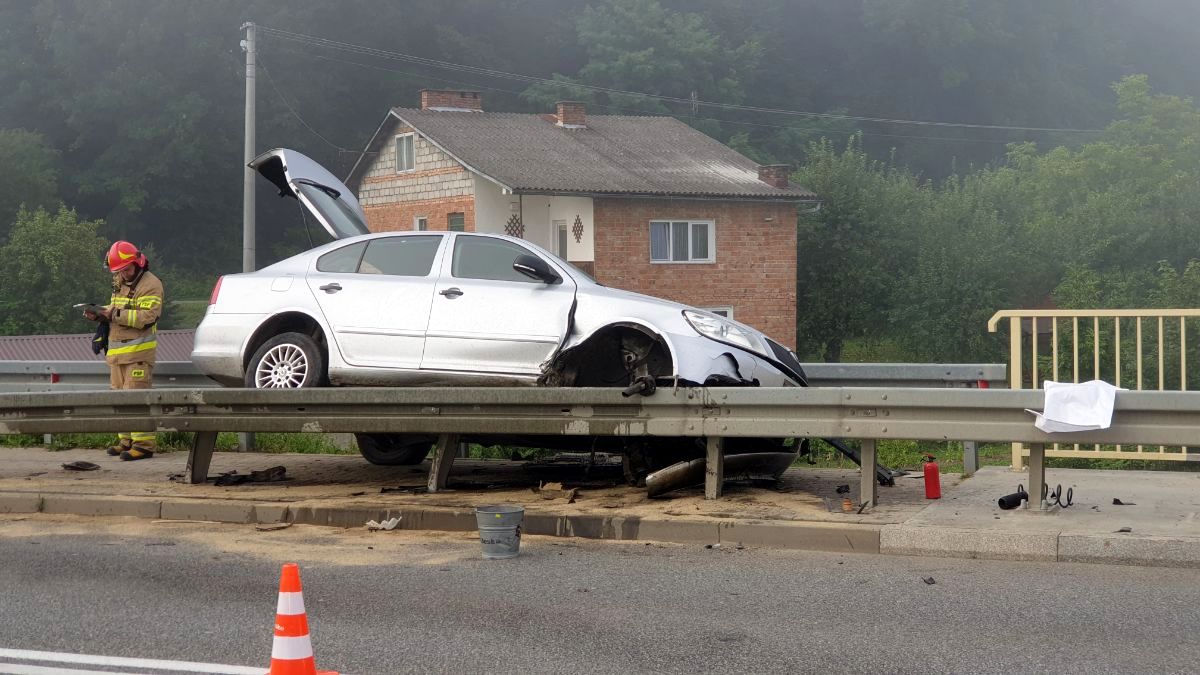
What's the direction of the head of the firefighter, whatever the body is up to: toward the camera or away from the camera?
toward the camera

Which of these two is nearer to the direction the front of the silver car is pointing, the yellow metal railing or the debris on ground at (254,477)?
the yellow metal railing

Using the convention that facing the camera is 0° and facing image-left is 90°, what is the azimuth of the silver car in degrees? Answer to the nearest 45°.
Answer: approximately 270°

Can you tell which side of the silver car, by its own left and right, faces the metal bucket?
right

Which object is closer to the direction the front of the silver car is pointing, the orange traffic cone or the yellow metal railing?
the yellow metal railing

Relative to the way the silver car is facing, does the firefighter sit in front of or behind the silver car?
behind

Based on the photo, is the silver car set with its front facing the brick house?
no

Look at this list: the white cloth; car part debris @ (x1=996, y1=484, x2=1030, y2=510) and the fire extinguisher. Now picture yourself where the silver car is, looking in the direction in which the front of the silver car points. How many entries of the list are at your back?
0

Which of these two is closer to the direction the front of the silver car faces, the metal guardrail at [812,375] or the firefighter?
the metal guardrail
